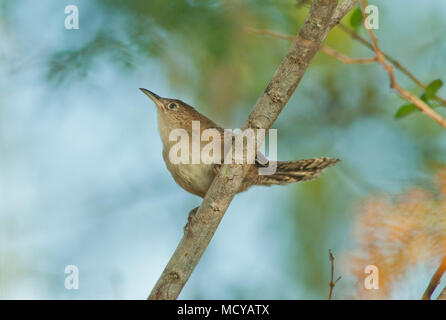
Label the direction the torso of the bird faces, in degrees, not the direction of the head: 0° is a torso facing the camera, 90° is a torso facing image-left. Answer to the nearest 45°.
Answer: approximately 90°
